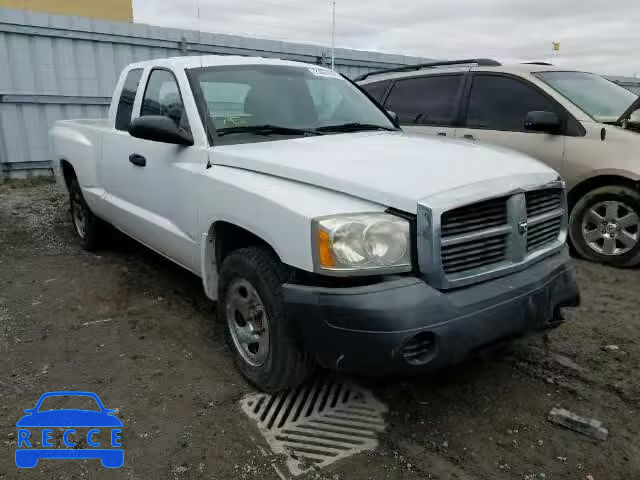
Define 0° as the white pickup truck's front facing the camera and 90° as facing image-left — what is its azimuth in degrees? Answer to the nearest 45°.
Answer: approximately 315°

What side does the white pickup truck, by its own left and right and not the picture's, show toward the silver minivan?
left
